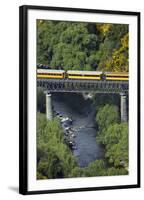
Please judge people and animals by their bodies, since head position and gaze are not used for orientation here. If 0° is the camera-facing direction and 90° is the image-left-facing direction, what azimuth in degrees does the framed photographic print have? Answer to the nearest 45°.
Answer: approximately 315°
